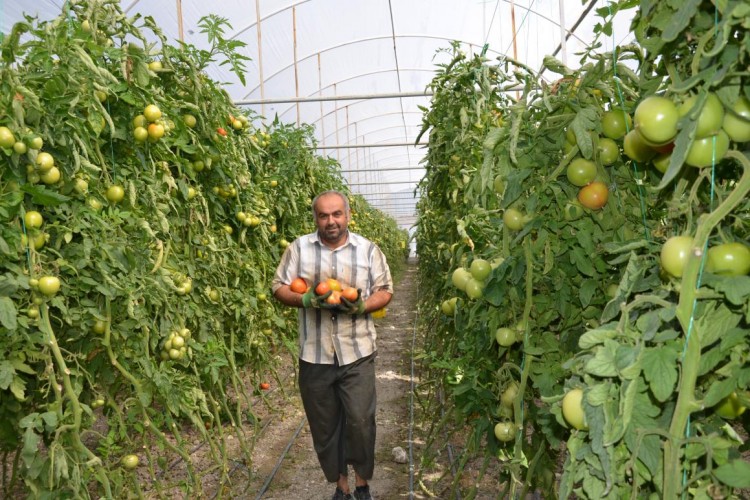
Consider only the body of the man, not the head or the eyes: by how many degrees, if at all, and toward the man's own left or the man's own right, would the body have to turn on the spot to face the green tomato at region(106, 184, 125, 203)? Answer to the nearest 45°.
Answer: approximately 45° to the man's own right

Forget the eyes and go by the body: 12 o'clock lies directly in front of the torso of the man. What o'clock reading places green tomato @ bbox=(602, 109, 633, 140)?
The green tomato is roughly at 11 o'clock from the man.

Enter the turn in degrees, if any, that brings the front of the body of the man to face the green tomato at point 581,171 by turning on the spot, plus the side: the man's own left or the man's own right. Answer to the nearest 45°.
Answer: approximately 45° to the man's own left

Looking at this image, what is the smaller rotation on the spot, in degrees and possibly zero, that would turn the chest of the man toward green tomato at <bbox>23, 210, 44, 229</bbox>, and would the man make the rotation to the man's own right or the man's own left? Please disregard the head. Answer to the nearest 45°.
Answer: approximately 45° to the man's own right

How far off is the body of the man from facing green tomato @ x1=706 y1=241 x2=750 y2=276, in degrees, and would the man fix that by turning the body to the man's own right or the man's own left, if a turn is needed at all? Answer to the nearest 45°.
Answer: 0° — they already face it

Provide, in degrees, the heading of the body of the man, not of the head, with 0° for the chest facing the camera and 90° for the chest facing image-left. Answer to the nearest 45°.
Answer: approximately 0°

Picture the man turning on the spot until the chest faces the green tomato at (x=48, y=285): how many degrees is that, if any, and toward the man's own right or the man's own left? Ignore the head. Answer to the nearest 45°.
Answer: approximately 45° to the man's own right

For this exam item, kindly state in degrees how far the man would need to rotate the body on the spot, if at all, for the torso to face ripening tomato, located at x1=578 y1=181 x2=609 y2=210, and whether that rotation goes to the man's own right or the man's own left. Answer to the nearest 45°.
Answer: approximately 45° to the man's own left
